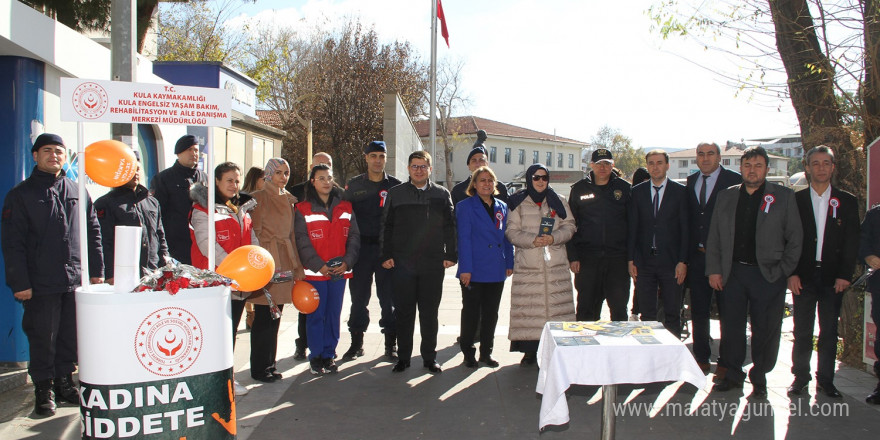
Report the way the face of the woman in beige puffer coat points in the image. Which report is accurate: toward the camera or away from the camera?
toward the camera

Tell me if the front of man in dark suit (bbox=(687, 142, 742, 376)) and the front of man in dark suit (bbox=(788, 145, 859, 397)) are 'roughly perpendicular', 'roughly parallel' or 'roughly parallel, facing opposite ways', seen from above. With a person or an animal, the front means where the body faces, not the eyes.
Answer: roughly parallel

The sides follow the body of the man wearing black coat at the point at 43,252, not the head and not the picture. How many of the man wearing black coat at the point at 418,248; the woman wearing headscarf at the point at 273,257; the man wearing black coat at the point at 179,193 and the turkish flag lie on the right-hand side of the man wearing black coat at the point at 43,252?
0

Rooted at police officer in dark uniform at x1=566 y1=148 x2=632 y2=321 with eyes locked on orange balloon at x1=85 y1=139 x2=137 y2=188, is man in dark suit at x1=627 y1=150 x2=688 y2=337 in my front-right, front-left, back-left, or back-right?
back-left

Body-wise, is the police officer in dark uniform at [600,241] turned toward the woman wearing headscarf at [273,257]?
no

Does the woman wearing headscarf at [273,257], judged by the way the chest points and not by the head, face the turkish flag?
no

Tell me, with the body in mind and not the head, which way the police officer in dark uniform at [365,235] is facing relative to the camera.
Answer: toward the camera

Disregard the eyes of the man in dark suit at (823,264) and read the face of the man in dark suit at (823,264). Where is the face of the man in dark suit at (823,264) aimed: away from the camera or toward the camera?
toward the camera

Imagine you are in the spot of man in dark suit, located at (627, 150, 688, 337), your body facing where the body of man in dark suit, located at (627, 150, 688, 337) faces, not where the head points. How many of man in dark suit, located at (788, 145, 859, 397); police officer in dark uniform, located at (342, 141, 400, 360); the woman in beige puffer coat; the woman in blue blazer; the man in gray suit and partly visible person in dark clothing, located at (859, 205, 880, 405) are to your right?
3

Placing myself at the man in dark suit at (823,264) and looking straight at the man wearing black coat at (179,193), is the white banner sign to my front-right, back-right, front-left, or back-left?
front-left

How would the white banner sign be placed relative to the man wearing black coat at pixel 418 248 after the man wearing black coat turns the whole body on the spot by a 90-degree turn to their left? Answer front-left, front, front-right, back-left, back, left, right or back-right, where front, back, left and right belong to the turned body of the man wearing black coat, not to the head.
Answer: back-right

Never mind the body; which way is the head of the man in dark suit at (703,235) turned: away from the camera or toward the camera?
toward the camera

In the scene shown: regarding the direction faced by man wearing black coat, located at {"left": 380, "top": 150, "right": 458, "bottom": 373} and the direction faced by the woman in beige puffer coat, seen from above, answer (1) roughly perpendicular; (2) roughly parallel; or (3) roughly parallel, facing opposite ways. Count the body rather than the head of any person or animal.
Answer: roughly parallel

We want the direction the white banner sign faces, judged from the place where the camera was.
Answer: facing the viewer

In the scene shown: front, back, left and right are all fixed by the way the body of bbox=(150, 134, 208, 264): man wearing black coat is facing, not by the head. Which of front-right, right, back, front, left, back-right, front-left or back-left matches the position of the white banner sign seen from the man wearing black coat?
front-right

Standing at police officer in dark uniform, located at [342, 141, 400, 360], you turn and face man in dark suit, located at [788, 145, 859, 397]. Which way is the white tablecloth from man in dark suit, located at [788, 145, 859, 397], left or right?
right

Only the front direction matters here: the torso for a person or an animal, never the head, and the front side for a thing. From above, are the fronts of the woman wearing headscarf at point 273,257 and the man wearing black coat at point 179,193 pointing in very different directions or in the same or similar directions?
same or similar directions

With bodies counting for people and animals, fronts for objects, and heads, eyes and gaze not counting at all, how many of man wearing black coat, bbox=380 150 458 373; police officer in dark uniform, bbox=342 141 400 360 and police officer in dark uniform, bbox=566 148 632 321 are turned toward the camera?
3

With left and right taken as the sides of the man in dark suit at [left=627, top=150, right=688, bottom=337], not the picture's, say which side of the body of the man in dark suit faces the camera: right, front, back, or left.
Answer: front

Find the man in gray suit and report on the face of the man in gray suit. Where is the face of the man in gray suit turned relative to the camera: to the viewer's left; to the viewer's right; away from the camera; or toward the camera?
toward the camera

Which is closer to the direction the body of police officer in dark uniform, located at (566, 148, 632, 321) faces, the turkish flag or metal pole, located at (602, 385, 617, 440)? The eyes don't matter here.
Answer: the metal pole

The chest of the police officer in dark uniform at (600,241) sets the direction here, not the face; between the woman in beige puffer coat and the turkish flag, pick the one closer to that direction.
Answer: the woman in beige puffer coat

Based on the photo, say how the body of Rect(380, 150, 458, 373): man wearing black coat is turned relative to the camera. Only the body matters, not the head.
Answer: toward the camera

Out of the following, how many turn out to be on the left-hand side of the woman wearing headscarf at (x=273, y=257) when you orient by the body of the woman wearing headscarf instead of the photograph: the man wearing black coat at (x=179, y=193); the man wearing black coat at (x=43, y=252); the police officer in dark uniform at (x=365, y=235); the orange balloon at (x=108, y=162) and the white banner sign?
1
